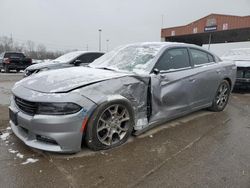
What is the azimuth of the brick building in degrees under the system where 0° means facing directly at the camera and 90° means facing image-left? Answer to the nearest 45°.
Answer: approximately 45°

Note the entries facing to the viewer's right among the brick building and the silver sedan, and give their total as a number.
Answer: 0

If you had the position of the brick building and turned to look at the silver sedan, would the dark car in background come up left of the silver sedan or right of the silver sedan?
right

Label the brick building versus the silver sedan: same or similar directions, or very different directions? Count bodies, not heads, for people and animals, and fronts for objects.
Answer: same or similar directions

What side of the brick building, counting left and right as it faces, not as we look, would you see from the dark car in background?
front

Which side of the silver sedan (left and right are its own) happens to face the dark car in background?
right

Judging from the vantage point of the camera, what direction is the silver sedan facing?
facing the viewer and to the left of the viewer

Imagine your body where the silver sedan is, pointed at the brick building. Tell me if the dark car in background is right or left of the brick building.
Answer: left

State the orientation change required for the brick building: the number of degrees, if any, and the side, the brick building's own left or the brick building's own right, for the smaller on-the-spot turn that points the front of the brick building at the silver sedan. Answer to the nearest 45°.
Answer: approximately 45° to the brick building's own left
